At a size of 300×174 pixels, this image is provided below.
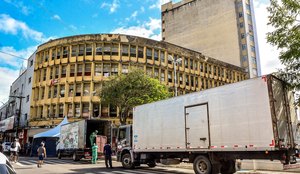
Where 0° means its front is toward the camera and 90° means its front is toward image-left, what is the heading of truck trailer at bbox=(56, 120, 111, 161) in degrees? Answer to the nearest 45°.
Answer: approximately 135°

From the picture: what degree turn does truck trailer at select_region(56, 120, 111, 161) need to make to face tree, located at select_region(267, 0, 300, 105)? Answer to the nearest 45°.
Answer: approximately 180°

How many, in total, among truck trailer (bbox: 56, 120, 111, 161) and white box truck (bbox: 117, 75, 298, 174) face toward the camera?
0

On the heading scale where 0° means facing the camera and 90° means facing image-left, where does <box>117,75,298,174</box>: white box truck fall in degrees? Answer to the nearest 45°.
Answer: approximately 135°

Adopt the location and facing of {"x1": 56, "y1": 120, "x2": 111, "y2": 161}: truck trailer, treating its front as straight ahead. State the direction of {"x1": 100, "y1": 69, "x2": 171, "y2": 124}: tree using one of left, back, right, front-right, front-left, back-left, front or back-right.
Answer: right

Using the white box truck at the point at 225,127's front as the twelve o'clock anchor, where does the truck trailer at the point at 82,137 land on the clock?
The truck trailer is roughly at 12 o'clock from the white box truck.
